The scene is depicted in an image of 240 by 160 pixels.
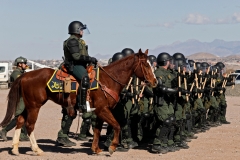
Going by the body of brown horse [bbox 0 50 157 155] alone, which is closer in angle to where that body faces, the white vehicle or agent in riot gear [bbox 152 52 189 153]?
the agent in riot gear

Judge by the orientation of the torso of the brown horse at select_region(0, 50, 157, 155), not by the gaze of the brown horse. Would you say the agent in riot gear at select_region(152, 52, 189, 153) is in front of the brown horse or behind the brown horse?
in front

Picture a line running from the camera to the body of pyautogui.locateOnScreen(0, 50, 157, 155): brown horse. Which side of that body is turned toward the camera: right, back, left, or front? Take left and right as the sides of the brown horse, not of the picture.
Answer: right

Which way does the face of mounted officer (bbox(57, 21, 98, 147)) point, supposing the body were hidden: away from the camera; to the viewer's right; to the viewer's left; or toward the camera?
to the viewer's right

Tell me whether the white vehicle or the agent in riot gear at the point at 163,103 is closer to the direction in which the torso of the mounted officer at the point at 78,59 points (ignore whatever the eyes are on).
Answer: the agent in riot gear

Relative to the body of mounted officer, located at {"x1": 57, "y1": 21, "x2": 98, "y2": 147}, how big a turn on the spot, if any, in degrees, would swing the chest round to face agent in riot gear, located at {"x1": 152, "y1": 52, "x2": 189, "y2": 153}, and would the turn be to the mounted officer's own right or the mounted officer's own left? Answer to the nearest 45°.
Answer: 0° — they already face them

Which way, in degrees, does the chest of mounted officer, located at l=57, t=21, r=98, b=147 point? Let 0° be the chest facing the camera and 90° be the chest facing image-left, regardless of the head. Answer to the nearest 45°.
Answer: approximately 270°
